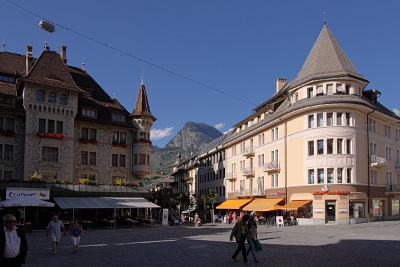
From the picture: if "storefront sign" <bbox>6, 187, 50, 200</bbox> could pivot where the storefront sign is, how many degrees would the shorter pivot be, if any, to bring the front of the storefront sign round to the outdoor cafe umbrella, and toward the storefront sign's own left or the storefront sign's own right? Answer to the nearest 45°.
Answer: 0° — it already faces it

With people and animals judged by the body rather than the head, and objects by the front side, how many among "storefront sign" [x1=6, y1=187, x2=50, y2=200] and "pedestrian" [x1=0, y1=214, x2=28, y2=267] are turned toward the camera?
2

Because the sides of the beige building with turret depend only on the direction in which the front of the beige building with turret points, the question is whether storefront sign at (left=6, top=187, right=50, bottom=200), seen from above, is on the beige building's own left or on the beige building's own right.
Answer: on the beige building's own right

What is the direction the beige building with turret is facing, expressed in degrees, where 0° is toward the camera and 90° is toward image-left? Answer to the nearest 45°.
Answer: approximately 0°

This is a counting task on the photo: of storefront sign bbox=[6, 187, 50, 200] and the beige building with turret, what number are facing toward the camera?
2

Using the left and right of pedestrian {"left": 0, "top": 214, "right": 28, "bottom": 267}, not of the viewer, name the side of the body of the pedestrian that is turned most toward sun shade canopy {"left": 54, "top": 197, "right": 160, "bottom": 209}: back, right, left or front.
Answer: back

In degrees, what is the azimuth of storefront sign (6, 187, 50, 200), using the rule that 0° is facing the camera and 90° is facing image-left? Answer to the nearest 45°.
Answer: approximately 0°

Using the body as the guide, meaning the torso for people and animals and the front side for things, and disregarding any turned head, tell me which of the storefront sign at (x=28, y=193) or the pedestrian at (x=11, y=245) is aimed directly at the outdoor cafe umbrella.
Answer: the storefront sign
